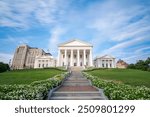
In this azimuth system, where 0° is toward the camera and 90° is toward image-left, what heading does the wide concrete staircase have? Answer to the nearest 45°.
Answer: approximately 0°

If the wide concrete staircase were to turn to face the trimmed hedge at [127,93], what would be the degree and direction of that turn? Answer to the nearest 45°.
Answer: approximately 45° to its left
